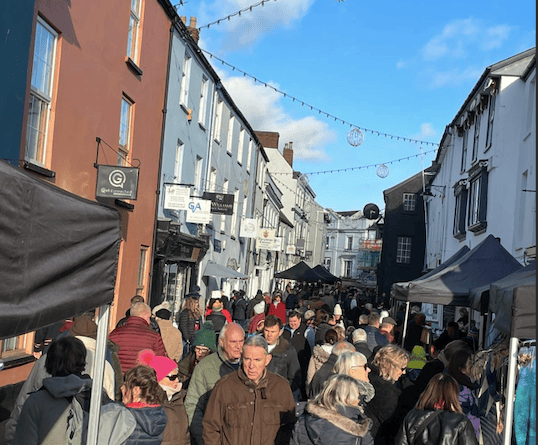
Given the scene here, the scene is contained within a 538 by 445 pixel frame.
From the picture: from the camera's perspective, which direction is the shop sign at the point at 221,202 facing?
toward the camera

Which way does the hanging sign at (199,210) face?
toward the camera

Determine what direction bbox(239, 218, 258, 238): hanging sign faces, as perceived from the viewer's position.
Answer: facing the viewer

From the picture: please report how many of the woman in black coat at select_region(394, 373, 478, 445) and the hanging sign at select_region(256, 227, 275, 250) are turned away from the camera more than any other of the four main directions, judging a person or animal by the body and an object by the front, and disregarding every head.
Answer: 1

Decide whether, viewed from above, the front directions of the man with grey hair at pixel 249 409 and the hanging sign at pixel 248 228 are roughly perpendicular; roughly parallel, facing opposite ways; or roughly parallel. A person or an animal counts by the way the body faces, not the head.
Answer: roughly parallel

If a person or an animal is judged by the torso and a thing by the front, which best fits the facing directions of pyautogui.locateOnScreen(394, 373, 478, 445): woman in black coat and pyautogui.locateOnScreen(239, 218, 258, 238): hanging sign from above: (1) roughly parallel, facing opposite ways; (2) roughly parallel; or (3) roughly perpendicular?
roughly parallel, facing opposite ways

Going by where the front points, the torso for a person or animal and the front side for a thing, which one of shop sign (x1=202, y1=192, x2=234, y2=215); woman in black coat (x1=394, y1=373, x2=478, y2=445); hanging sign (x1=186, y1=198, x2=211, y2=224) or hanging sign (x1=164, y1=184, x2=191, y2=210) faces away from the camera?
the woman in black coat

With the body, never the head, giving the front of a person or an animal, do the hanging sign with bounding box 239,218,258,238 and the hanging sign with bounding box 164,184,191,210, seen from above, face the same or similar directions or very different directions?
same or similar directions

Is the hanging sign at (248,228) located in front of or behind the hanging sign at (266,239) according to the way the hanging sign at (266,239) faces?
in front

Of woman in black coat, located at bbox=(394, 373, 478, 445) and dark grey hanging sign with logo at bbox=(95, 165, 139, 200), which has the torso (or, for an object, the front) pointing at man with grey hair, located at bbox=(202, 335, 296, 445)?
the dark grey hanging sign with logo

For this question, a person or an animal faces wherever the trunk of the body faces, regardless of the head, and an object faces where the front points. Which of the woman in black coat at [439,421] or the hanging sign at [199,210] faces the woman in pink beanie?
the hanging sign

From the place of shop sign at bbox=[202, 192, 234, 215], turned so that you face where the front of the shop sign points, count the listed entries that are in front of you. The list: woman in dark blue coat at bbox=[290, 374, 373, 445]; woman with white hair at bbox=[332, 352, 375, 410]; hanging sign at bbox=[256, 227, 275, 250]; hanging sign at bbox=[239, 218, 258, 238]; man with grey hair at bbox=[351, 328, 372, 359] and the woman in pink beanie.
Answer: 4

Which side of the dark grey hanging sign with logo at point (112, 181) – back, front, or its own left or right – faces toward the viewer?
front

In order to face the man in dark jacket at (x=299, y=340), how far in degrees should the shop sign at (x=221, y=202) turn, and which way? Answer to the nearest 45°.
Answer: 0° — it already faces them

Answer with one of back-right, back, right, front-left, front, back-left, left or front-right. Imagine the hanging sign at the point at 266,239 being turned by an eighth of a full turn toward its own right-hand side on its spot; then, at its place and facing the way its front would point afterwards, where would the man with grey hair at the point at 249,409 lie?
front-left

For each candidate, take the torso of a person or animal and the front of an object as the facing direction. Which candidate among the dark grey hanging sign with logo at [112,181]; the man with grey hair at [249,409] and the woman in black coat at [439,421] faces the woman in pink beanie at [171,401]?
the dark grey hanging sign with logo

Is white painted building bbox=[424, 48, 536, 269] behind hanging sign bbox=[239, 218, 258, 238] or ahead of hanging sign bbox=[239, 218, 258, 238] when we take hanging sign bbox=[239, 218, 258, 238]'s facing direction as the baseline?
ahead

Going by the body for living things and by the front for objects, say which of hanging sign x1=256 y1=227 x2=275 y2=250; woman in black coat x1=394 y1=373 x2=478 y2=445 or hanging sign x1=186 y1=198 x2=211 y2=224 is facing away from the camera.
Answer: the woman in black coat

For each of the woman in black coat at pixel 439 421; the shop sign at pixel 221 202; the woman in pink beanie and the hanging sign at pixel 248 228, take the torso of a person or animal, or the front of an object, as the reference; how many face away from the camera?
1
